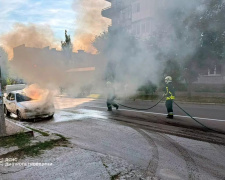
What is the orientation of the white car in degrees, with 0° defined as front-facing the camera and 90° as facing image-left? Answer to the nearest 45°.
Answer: approximately 315°
